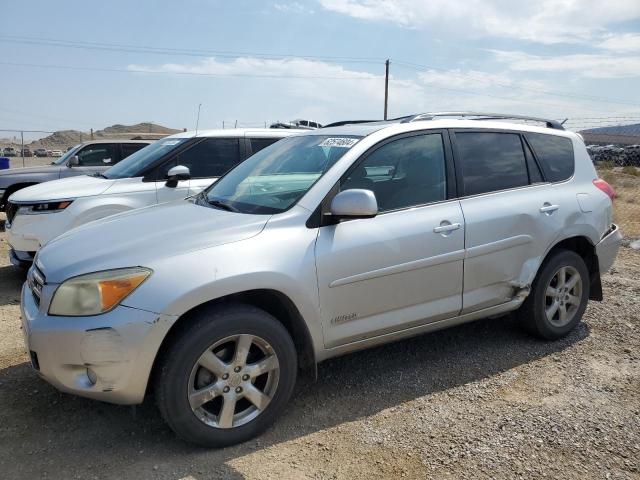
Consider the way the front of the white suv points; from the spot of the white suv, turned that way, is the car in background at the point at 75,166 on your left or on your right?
on your right

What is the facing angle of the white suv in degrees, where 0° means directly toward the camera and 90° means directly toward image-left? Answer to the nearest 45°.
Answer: approximately 45°

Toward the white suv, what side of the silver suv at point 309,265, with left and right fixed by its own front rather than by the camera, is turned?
right

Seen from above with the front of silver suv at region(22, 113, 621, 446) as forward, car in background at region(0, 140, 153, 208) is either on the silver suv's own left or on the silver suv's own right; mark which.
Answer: on the silver suv's own right

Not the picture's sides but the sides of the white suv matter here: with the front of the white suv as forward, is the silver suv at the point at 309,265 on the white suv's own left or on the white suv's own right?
on the white suv's own left

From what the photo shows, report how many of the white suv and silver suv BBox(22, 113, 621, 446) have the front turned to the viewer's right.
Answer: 0
